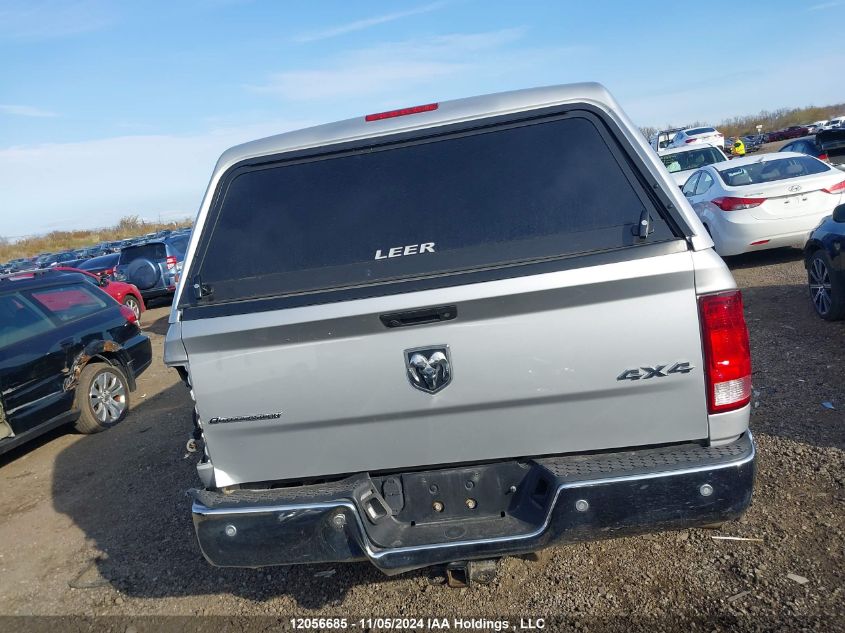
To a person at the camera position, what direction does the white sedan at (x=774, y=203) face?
facing away from the viewer and to the left of the viewer

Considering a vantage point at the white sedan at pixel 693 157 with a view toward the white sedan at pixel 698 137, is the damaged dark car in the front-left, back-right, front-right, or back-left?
back-left

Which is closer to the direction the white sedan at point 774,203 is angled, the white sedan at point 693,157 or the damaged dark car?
the white sedan

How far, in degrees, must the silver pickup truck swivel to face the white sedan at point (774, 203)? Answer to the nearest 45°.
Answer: approximately 45° to its right

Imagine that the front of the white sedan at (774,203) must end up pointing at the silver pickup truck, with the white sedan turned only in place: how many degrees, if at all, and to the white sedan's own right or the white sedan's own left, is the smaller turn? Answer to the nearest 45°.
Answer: approximately 135° to the white sedan's own left

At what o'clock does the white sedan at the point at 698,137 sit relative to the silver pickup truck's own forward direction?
The white sedan is roughly at 1 o'clock from the silver pickup truck.

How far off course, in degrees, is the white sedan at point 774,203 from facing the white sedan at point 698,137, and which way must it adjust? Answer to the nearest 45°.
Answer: approximately 45° to its right

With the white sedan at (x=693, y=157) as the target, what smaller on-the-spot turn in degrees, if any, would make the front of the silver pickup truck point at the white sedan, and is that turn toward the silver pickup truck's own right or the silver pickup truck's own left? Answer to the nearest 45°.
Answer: approximately 45° to the silver pickup truck's own right

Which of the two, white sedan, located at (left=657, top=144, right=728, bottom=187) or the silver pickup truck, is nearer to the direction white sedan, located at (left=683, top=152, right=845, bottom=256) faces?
the white sedan

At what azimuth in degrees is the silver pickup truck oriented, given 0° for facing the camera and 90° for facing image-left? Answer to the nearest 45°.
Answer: approximately 180°
